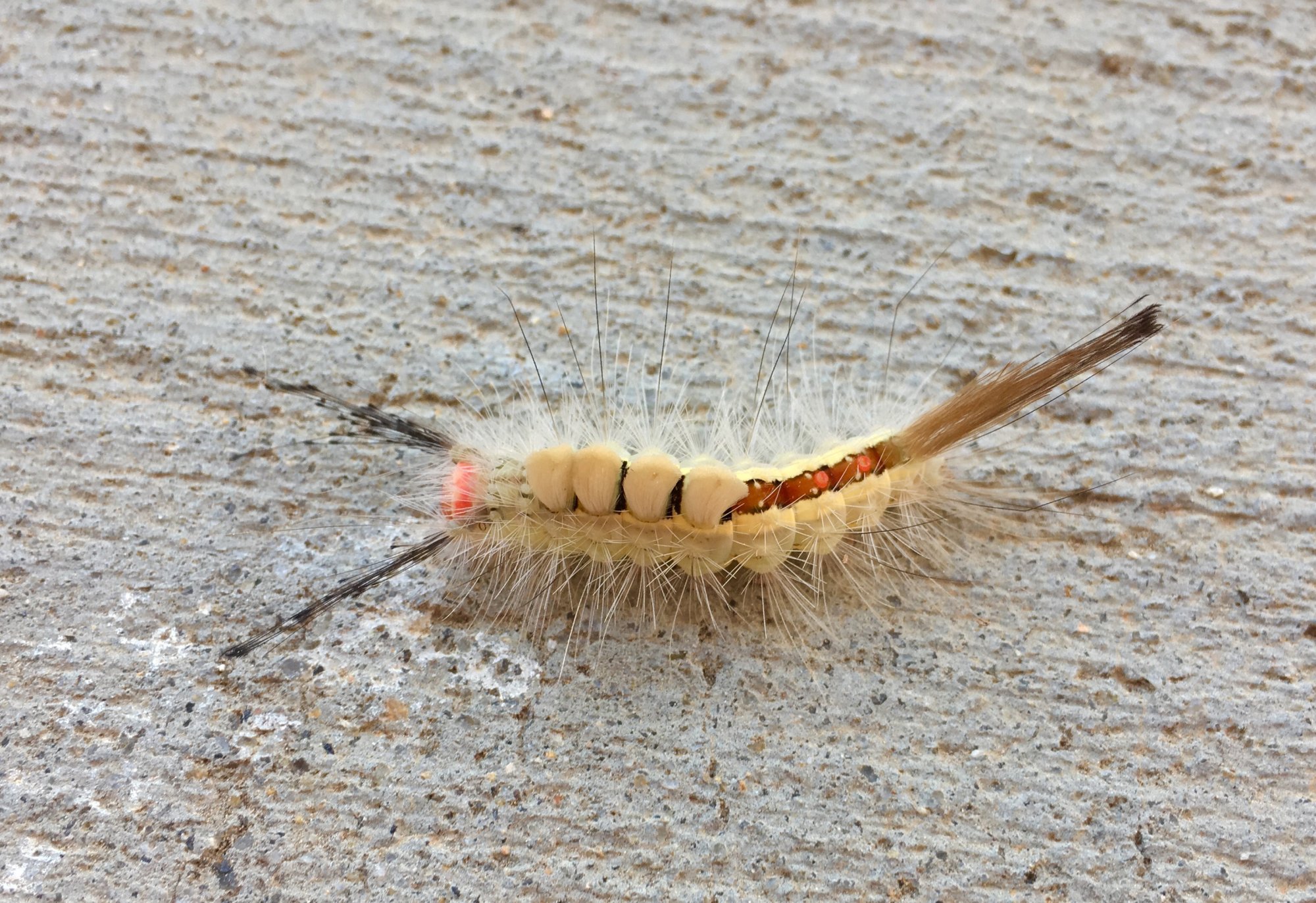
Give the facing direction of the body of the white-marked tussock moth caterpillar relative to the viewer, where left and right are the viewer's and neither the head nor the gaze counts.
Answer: facing to the left of the viewer
